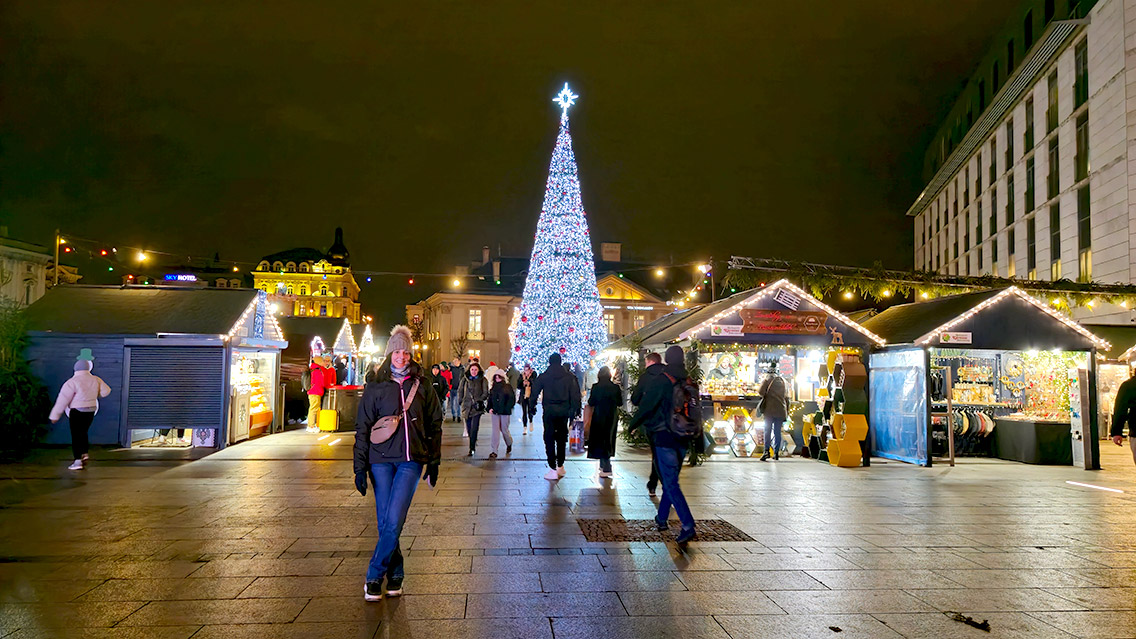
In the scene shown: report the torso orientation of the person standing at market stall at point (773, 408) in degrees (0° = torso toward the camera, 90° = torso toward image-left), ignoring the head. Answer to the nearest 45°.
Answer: approximately 180°

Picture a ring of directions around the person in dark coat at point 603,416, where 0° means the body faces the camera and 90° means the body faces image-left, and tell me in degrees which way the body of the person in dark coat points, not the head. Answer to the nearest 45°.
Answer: approximately 180°

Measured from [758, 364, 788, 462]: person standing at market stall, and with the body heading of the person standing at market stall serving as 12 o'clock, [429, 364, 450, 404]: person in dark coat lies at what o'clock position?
The person in dark coat is roughly at 10 o'clock from the person standing at market stall.

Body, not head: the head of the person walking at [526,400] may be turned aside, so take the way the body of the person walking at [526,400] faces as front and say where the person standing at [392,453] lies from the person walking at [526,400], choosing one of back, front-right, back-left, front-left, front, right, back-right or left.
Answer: front

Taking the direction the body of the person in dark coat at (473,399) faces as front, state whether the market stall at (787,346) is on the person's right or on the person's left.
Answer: on the person's left

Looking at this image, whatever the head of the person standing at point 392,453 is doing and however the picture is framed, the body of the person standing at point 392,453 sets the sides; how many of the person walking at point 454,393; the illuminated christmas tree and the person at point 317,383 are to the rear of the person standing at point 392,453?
3

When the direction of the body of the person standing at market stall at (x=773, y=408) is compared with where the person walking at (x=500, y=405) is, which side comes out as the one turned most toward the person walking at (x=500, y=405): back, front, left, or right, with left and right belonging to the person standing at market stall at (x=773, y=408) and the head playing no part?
left

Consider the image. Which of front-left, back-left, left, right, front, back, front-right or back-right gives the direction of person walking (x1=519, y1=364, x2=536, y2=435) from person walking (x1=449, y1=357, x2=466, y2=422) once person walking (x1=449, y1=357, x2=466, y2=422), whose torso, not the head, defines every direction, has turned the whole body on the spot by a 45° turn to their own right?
left
